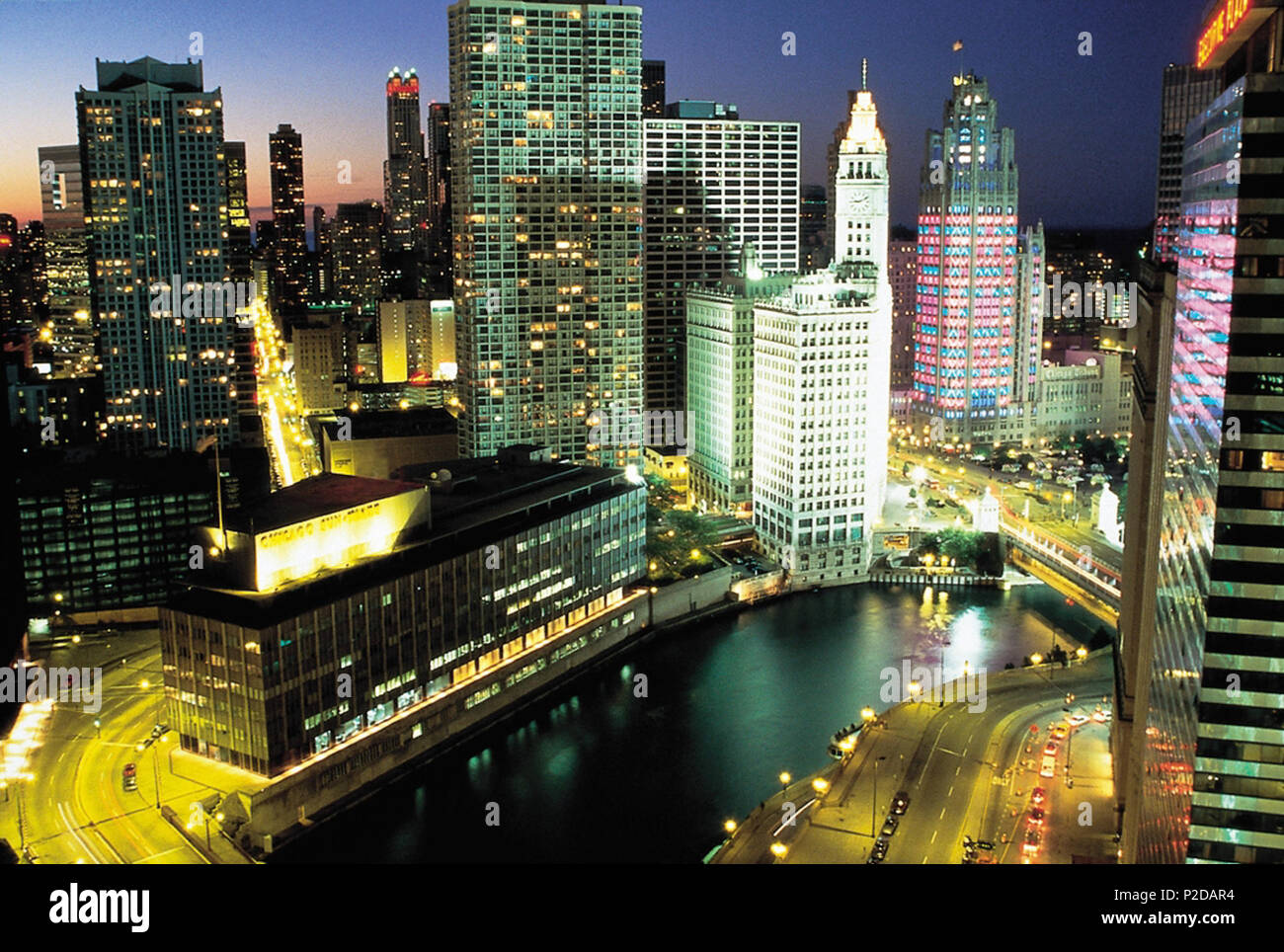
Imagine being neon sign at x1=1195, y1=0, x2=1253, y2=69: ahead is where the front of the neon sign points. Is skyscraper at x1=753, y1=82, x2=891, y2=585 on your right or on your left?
on your right

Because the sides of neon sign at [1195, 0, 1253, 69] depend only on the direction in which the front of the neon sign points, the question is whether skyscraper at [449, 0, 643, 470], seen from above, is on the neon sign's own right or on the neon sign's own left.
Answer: on the neon sign's own right

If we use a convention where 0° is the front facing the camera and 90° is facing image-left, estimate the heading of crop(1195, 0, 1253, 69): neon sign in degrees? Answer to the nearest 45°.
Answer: approximately 45°

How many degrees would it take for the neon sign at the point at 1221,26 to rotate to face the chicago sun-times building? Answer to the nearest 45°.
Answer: approximately 90° to its right

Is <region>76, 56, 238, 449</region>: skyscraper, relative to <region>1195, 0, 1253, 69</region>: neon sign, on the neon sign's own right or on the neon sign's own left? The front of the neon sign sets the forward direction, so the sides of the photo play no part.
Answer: on the neon sign's own right

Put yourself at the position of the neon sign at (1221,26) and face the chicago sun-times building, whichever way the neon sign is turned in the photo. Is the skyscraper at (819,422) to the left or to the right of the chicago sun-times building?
right
